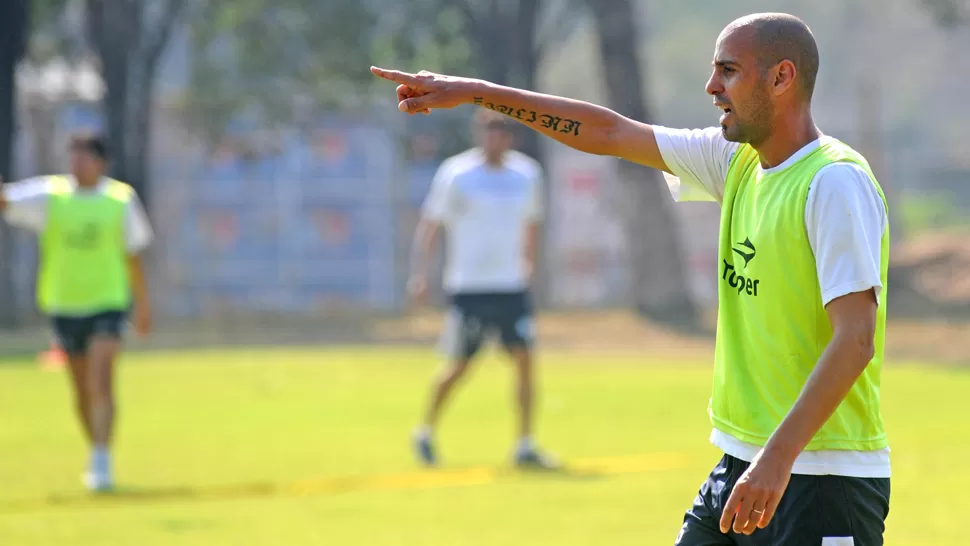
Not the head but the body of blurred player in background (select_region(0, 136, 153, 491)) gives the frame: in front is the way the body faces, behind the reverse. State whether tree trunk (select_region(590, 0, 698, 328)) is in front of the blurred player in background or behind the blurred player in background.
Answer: behind

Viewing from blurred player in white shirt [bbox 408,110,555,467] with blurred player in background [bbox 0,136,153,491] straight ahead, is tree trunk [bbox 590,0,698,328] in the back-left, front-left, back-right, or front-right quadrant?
back-right

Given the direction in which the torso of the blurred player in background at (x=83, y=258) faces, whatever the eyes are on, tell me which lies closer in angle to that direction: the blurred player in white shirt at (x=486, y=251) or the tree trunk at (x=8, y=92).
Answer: the blurred player in white shirt

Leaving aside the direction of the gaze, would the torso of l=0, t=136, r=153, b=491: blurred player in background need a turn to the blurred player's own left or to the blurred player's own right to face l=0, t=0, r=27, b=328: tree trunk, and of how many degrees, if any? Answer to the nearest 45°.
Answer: approximately 180°

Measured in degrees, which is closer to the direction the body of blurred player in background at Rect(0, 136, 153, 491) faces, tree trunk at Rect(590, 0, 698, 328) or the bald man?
the bald man

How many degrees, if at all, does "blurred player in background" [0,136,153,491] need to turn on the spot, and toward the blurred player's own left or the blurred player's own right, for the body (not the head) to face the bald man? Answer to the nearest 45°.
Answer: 0° — they already face them

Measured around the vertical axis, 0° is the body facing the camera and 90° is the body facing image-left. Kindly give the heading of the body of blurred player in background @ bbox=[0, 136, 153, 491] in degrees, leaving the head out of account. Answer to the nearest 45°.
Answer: approximately 0°

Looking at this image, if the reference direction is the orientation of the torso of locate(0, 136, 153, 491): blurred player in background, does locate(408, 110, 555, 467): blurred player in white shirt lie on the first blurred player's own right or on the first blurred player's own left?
on the first blurred player's own left
